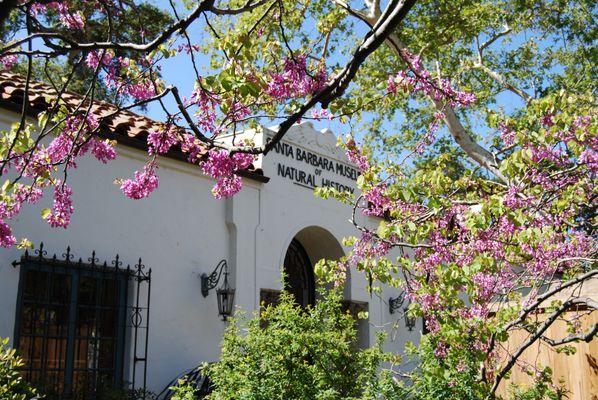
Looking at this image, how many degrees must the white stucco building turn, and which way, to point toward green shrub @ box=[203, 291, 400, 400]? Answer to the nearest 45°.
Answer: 0° — it already faces it

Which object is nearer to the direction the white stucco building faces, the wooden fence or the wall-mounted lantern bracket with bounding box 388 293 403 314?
the wooden fence

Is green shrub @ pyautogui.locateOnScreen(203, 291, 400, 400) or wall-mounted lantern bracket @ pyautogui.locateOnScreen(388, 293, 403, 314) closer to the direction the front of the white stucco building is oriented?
the green shrub

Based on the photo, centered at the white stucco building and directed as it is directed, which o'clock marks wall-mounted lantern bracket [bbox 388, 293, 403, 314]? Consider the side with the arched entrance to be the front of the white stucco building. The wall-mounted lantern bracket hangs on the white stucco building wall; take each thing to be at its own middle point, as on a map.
The wall-mounted lantern bracket is roughly at 9 o'clock from the white stucco building.

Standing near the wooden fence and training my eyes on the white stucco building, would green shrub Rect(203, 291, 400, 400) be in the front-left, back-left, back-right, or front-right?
front-left
